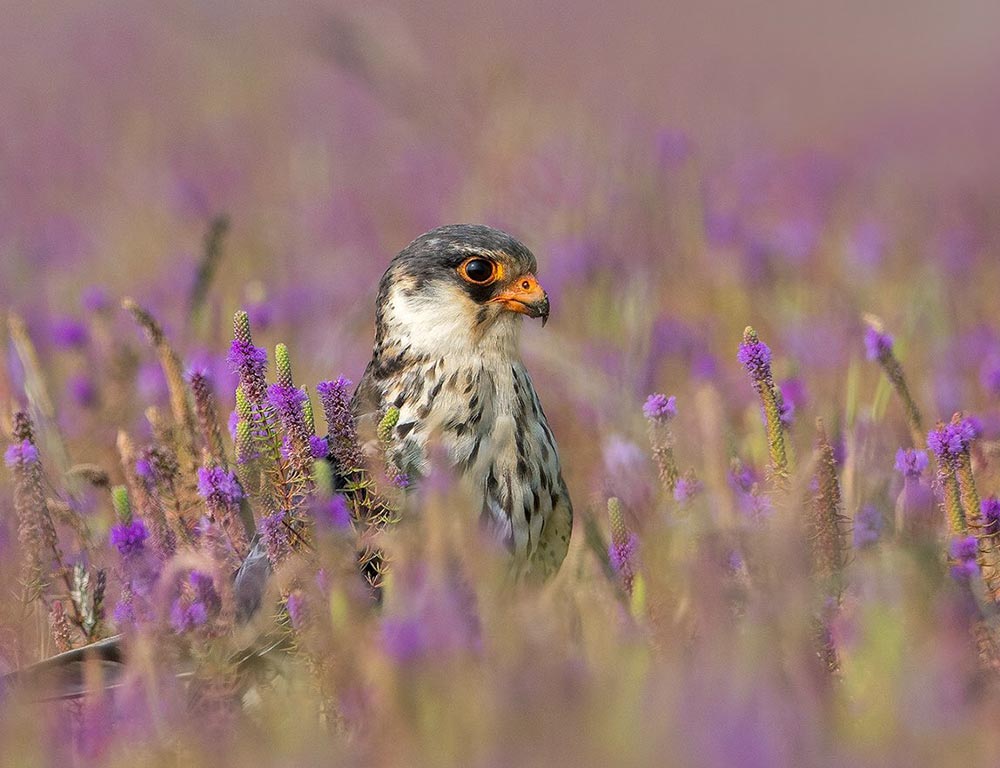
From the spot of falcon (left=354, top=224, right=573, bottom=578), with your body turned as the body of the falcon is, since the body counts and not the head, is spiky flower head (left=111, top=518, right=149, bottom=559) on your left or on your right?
on your right

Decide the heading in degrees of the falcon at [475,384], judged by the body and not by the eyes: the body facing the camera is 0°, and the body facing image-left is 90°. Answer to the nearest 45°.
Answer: approximately 315°

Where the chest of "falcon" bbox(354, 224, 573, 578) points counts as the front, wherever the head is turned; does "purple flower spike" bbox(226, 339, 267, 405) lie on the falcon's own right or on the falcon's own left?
on the falcon's own right

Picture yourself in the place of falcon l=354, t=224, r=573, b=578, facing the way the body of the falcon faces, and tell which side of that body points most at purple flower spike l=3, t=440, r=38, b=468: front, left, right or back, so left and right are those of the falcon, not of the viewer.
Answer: right
